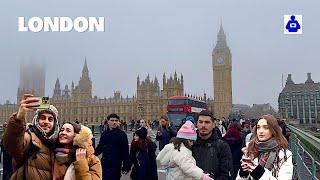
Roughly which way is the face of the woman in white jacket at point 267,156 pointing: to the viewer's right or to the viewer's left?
to the viewer's left

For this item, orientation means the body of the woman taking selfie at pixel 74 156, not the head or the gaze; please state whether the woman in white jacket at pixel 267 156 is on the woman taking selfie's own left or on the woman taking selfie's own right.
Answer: on the woman taking selfie's own left

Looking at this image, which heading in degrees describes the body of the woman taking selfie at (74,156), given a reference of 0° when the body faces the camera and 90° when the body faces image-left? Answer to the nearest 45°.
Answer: approximately 45°

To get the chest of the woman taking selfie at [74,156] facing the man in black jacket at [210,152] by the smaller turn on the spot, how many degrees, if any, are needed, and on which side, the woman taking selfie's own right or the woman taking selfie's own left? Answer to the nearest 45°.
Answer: approximately 135° to the woman taking selfie's own left

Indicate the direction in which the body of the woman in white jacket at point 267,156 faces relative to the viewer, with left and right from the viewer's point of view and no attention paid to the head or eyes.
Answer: facing the viewer and to the left of the viewer

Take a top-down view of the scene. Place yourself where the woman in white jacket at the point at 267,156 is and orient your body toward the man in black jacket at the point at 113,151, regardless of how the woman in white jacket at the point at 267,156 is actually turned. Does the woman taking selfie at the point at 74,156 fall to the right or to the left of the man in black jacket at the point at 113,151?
left

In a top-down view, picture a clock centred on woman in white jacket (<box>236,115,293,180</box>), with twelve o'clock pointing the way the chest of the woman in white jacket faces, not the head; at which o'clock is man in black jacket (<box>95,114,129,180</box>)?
The man in black jacket is roughly at 3 o'clock from the woman in white jacket.

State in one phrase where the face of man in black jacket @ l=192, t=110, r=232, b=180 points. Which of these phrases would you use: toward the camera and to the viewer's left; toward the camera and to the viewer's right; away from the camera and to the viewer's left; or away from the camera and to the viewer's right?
toward the camera and to the viewer's left

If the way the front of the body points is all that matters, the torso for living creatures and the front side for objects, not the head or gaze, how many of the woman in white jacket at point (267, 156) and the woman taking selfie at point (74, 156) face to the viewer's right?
0

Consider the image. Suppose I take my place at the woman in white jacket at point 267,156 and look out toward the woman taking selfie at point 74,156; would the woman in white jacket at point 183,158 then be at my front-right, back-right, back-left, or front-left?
front-right

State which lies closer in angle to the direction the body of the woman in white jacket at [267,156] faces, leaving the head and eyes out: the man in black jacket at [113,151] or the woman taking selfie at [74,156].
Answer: the woman taking selfie

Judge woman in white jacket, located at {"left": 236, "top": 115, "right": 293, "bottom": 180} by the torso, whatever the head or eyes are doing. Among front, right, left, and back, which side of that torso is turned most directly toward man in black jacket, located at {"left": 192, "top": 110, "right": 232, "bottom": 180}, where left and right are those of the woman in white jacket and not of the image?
right

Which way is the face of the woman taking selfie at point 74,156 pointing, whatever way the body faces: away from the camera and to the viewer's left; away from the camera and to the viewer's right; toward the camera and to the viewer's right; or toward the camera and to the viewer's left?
toward the camera and to the viewer's left

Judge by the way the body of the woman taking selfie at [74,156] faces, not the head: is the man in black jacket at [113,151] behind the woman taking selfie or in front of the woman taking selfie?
behind
